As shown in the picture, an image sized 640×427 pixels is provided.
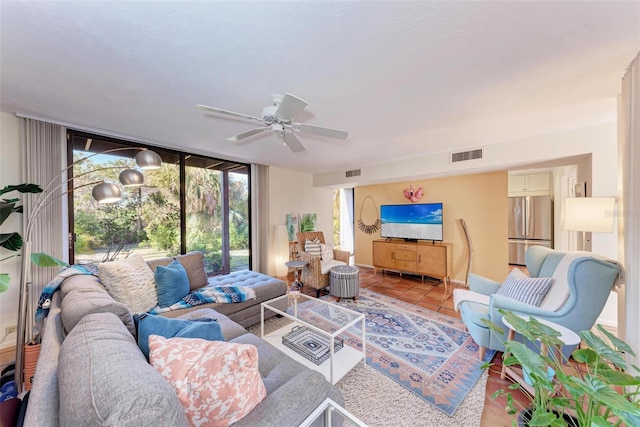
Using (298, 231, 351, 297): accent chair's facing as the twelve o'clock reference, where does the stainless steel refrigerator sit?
The stainless steel refrigerator is roughly at 10 o'clock from the accent chair.

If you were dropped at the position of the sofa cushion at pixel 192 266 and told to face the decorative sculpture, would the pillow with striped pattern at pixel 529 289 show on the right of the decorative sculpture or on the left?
right

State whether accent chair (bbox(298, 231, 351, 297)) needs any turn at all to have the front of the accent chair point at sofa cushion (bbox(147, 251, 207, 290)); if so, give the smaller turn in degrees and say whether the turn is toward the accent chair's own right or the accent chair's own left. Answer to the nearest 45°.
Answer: approximately 90° to the accent chair's own right

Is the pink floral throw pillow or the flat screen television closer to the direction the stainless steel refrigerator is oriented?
the pink floral throw pillow

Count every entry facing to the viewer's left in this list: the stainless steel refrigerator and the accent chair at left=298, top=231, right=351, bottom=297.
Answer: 0

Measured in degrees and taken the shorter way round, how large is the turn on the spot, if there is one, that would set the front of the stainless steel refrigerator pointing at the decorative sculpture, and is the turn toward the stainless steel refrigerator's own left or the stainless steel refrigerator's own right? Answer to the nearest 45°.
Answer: approximately 45° to the stainless steel refrigerator's own right

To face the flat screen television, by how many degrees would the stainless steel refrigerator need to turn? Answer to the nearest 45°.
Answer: approximately 45° to its right

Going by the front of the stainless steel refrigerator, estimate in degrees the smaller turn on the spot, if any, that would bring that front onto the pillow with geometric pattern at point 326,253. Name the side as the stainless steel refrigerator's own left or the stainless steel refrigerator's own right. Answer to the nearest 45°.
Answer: approximately 45° to the stainless steel refrigerator's own right

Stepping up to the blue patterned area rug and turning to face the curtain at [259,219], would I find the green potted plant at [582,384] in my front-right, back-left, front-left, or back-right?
back-left

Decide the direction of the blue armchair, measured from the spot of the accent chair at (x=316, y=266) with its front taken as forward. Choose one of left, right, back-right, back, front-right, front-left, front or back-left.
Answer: front

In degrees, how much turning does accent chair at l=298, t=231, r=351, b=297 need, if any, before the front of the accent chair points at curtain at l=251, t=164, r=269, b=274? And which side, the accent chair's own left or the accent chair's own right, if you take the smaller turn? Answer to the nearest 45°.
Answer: approximately 180°

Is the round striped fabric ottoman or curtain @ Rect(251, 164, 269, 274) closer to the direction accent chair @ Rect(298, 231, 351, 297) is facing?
the round striped fabric ottoman

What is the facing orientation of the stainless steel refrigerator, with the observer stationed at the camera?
facing the viewer

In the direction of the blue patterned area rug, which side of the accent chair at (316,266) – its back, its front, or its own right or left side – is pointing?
front

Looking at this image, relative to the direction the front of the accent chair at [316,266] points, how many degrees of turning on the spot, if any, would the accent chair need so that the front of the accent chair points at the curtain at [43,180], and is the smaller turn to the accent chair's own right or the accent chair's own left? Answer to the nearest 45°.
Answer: approximately 90° to the accent chair's own right

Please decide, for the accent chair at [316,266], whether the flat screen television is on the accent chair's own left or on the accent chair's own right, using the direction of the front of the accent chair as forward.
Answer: on the accent chair's own left
